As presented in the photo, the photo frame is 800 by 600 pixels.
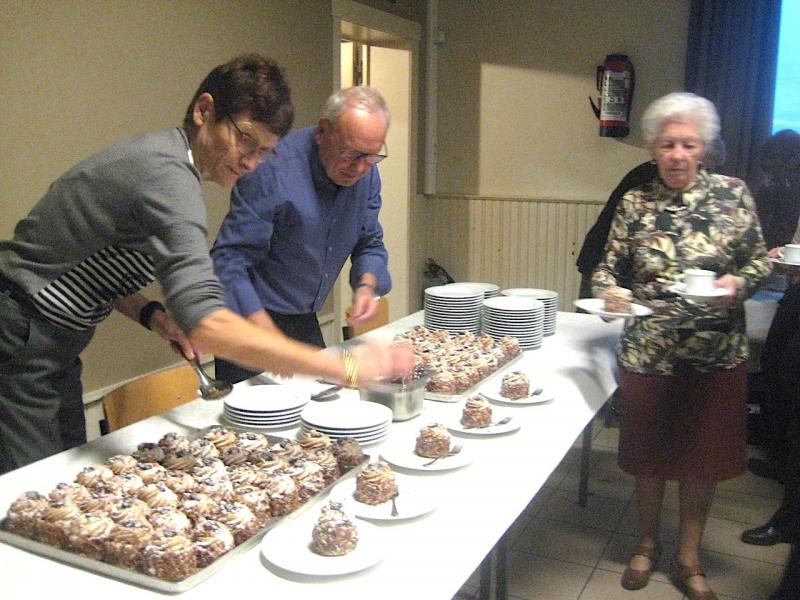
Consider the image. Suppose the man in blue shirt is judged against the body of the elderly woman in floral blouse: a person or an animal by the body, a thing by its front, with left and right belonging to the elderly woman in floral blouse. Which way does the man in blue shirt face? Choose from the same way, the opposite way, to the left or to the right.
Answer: to the left

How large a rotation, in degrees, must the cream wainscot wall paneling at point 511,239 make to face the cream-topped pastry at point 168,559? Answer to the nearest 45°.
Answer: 0° — it already faces it

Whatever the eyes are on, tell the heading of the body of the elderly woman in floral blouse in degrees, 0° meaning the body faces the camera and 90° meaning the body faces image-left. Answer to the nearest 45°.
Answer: approximately 0°

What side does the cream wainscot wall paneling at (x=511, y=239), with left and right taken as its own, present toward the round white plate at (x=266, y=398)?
front

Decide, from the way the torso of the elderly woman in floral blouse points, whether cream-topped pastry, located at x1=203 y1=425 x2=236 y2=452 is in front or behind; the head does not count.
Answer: in front

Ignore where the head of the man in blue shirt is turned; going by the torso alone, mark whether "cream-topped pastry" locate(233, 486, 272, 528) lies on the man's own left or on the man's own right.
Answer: on the man's own right

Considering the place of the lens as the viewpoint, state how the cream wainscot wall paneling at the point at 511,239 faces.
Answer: facing the viewer

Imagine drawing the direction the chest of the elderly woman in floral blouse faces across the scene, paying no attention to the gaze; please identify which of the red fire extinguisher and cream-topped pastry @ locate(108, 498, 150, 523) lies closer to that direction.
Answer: the cream-topped pastry

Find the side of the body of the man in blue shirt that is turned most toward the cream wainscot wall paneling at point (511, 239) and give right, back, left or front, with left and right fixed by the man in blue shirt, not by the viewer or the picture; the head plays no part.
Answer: left

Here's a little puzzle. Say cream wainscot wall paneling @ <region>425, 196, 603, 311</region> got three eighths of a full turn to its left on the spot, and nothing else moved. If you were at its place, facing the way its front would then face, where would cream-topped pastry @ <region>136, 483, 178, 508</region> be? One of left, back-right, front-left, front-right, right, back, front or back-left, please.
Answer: back-right

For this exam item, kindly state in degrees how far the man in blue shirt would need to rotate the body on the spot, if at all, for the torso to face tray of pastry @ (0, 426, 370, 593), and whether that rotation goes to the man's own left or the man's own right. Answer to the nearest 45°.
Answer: approximately 45° to the man's own right

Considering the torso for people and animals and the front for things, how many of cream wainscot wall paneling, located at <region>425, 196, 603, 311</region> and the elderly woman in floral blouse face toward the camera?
2

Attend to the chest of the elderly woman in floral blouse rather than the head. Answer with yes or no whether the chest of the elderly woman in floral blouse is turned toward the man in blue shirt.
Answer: no

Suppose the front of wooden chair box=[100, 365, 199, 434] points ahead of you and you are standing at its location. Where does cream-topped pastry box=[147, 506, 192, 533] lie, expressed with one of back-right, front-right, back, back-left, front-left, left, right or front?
front-right

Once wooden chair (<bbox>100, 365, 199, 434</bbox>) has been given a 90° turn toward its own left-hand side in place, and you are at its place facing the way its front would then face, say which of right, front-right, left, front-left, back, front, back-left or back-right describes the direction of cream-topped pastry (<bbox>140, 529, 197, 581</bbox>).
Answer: back-right
